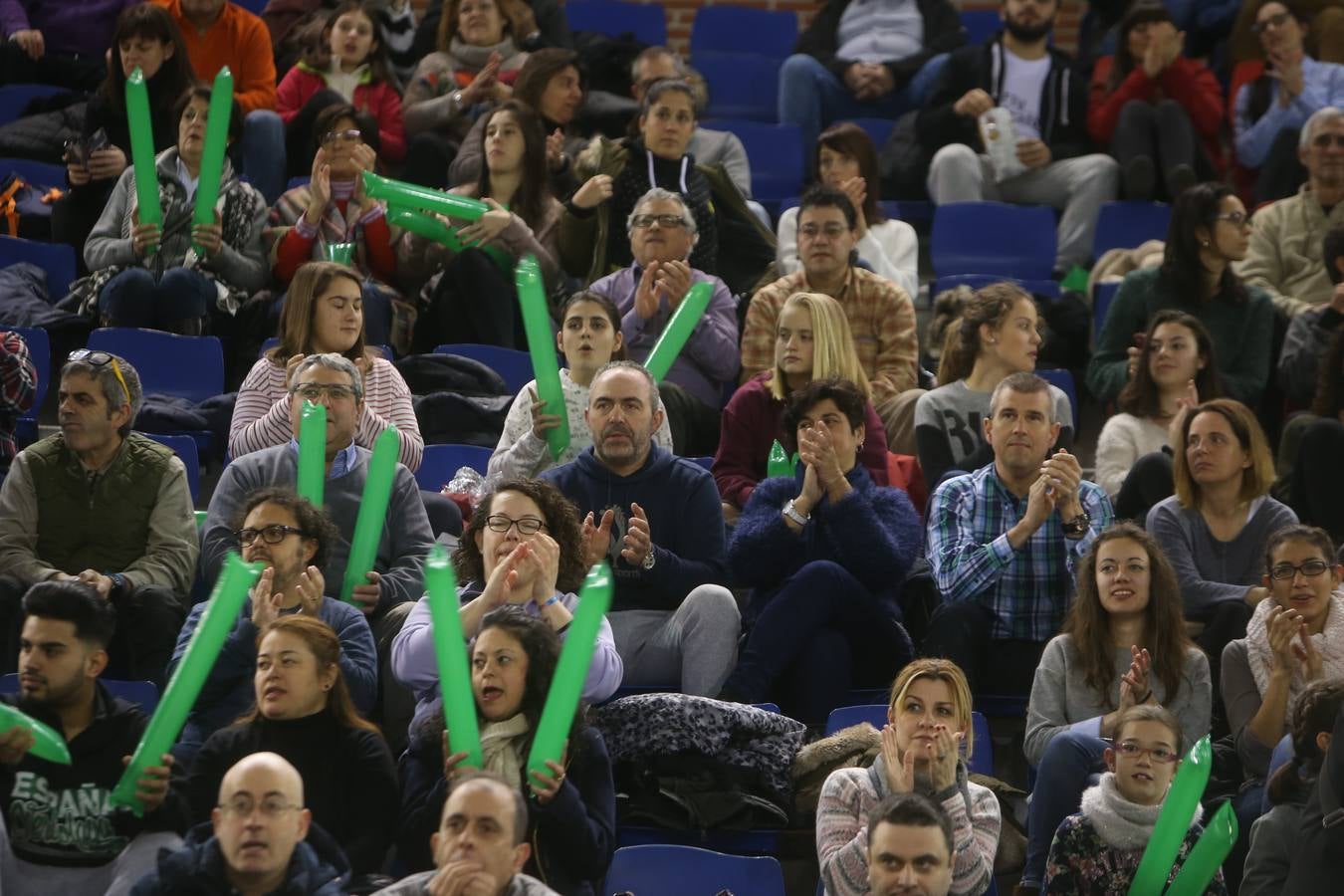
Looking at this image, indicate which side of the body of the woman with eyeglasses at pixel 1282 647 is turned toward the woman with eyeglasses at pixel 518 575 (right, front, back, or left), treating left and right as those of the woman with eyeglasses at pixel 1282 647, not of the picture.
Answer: right

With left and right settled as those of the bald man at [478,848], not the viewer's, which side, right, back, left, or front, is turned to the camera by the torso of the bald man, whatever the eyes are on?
front

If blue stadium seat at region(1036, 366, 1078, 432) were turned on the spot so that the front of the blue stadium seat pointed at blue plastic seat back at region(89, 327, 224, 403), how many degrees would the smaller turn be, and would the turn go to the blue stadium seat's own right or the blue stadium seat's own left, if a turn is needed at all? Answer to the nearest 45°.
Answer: approximately 90° to the blue stadium seat's own right

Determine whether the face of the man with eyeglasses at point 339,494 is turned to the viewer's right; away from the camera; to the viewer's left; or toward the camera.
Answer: toward the camera

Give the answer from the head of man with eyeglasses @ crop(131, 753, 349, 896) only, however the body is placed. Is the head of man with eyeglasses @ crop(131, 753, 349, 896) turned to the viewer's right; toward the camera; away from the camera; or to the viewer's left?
toward the camera

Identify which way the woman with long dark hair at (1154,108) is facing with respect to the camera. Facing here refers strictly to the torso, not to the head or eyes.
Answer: toward the camera

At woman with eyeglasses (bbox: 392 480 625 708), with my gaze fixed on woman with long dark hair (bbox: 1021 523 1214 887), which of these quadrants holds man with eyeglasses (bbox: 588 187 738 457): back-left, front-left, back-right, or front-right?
front-left

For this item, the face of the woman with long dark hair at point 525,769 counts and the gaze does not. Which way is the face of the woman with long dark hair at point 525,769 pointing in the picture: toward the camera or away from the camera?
toward the camera

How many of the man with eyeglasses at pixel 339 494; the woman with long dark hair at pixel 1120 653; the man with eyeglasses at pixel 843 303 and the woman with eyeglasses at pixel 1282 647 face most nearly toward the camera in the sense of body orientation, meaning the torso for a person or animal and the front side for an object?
4

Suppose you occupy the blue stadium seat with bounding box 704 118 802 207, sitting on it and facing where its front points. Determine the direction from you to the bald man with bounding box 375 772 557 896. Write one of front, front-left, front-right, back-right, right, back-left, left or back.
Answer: front

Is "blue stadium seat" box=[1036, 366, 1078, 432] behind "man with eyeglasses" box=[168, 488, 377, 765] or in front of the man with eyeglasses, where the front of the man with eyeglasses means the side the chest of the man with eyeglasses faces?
behind

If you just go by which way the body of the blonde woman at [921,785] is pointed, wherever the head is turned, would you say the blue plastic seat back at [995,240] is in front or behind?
behind

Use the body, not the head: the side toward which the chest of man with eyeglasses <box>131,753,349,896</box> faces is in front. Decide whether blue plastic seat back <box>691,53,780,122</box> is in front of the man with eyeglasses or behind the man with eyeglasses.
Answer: behind

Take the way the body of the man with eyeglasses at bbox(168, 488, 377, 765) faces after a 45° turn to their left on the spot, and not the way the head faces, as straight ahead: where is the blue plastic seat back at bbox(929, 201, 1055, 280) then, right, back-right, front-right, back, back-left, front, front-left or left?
back-left

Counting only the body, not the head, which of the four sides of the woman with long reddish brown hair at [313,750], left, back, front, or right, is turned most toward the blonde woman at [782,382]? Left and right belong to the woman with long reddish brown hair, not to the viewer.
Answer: back

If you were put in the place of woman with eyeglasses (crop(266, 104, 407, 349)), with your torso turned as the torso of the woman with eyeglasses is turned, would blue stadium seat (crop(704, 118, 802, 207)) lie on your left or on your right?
on your left

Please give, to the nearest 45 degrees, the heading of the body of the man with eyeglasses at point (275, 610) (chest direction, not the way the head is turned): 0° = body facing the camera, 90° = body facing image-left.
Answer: approximately 45°

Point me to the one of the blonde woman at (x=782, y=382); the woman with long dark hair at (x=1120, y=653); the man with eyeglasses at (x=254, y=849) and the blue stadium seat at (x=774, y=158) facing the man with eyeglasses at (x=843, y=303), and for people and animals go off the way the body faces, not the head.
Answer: the blue stadium seat
